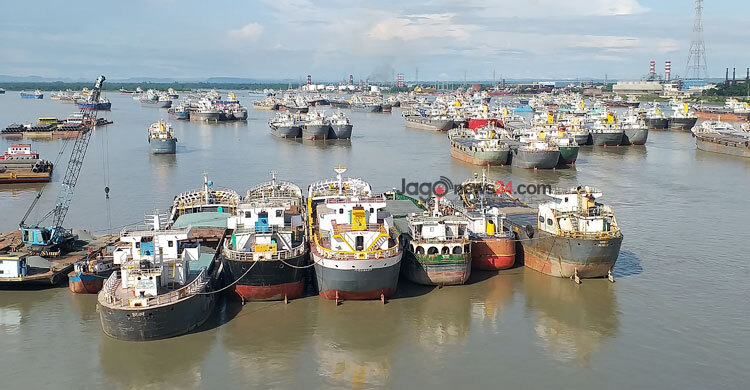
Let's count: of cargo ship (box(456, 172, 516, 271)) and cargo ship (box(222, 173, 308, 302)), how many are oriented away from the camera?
2

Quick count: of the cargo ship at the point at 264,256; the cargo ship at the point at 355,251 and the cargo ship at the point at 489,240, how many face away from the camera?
3

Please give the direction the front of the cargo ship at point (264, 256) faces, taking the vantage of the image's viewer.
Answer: facing away from the viewer

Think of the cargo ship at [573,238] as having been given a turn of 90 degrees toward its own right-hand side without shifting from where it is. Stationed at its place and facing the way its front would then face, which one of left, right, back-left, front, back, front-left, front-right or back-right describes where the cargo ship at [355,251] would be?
back

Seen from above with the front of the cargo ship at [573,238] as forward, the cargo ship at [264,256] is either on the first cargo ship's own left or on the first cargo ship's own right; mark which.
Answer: on the first cargo ship's own left

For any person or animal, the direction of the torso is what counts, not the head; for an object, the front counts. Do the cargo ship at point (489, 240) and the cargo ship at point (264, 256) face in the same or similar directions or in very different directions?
same or similar directions

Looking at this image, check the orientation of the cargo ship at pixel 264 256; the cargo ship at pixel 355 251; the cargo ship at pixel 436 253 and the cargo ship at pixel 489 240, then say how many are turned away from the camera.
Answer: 4

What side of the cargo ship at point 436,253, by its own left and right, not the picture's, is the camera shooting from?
back

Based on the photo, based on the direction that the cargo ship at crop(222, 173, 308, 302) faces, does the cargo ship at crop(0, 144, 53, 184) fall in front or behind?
in front

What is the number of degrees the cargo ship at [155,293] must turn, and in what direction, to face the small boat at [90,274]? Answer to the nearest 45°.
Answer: approximately 90° to its left

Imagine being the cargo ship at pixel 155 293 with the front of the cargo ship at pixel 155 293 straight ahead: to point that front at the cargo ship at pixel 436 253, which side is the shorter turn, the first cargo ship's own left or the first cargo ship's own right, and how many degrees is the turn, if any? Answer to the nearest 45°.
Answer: approximately 45° to the first cargo ship's own right

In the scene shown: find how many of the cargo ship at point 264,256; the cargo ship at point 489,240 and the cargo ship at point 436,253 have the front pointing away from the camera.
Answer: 3

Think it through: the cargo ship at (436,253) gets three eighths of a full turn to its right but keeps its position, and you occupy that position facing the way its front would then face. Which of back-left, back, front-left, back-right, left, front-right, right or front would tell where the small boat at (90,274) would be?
back-right

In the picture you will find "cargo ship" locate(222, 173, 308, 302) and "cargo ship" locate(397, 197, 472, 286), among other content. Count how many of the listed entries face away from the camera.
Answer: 2

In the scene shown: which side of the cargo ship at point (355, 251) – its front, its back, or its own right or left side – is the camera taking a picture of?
back

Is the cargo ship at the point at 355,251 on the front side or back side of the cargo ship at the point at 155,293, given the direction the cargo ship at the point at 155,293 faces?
on the front side

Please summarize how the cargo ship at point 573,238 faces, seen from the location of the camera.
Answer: facing away from the viewer and to the left of the viewer

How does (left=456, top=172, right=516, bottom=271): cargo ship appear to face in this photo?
away from the camera
